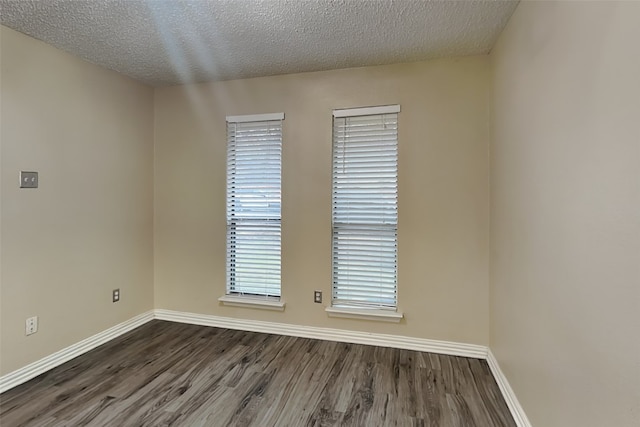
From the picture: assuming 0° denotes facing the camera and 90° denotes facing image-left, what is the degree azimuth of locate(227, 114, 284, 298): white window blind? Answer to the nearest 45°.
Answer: approximately 45°

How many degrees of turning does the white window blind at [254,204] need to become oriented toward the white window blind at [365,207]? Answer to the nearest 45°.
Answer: approximately 90° to its left

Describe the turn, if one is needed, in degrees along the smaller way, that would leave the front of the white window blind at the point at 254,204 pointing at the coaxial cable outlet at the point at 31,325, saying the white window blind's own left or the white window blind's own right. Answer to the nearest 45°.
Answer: approximately 45° to the white window blind's own right

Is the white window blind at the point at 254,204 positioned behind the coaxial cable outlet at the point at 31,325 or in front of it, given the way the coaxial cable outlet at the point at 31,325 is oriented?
in front

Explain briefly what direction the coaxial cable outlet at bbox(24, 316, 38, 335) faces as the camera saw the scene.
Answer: facing the viewer and to the right of the viewer

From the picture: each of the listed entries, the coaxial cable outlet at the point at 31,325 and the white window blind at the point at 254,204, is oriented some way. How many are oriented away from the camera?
0
